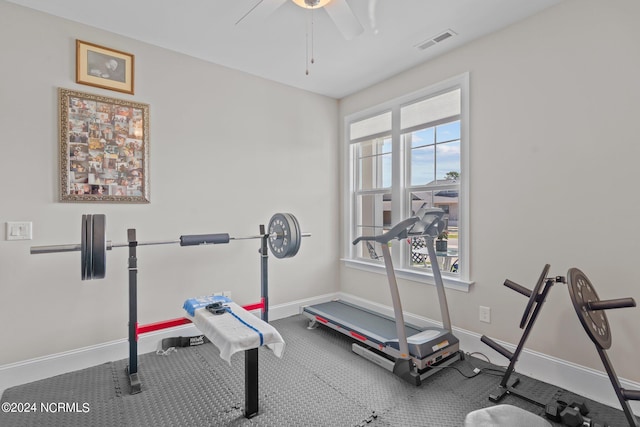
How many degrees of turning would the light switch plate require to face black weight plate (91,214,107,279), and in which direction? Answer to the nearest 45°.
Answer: approximately 45° to its left

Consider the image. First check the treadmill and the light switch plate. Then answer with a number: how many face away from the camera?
0

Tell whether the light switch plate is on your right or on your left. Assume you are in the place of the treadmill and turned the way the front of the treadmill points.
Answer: on your right

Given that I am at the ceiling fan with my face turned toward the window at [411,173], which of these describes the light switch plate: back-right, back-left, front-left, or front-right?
back-left

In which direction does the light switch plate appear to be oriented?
toward the camera

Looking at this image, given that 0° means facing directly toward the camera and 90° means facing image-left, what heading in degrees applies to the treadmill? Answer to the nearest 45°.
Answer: approximately 315°

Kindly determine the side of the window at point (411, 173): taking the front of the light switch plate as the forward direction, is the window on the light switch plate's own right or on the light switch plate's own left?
on the light switch plate's own left

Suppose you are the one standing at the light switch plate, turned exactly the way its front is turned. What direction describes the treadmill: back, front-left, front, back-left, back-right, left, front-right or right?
front-left

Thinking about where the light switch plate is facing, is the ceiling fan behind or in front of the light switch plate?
in front

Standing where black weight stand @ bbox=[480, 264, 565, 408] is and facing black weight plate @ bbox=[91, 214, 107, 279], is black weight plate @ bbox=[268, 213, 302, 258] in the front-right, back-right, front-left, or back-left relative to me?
front-right

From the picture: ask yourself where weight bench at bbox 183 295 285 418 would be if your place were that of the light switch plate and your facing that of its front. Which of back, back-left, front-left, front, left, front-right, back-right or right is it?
front-left

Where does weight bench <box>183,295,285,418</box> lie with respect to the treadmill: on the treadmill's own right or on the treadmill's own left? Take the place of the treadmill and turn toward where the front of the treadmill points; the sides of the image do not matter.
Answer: on the treadmill's own right
